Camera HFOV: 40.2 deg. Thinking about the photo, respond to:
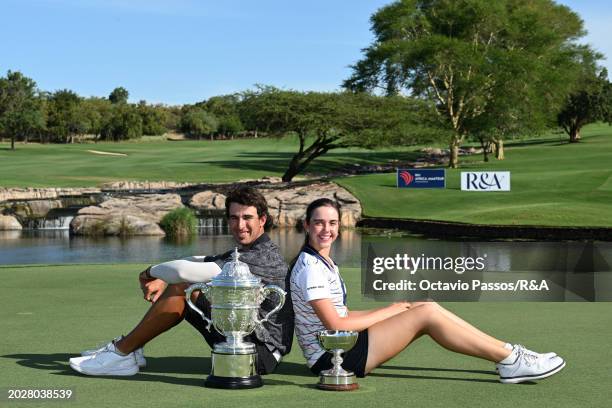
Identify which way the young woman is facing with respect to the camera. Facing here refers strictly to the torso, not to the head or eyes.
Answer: to the viewer's right

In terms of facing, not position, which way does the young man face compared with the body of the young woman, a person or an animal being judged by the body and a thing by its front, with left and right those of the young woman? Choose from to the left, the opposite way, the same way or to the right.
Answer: the opposite way

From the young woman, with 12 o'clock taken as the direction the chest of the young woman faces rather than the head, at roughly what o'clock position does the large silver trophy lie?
The large silver trophy is roughly at 5 o'clock from the young woman.

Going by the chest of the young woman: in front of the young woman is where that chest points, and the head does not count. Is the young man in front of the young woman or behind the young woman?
behind

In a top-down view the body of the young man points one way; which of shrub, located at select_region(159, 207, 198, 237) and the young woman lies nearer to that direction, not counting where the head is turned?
the shrub

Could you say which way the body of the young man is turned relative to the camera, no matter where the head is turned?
to the viewer's left

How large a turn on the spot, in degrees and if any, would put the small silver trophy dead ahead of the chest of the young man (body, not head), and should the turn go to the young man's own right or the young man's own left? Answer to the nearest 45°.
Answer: approximately 135° to the young man's own left

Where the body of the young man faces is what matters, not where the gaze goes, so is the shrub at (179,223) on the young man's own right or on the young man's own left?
on the young man's own right

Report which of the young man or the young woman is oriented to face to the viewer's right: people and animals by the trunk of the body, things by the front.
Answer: the young woman

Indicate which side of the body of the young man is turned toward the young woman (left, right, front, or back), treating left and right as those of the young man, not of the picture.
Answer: back

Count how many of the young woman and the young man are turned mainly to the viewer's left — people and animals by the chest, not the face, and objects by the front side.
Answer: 1
